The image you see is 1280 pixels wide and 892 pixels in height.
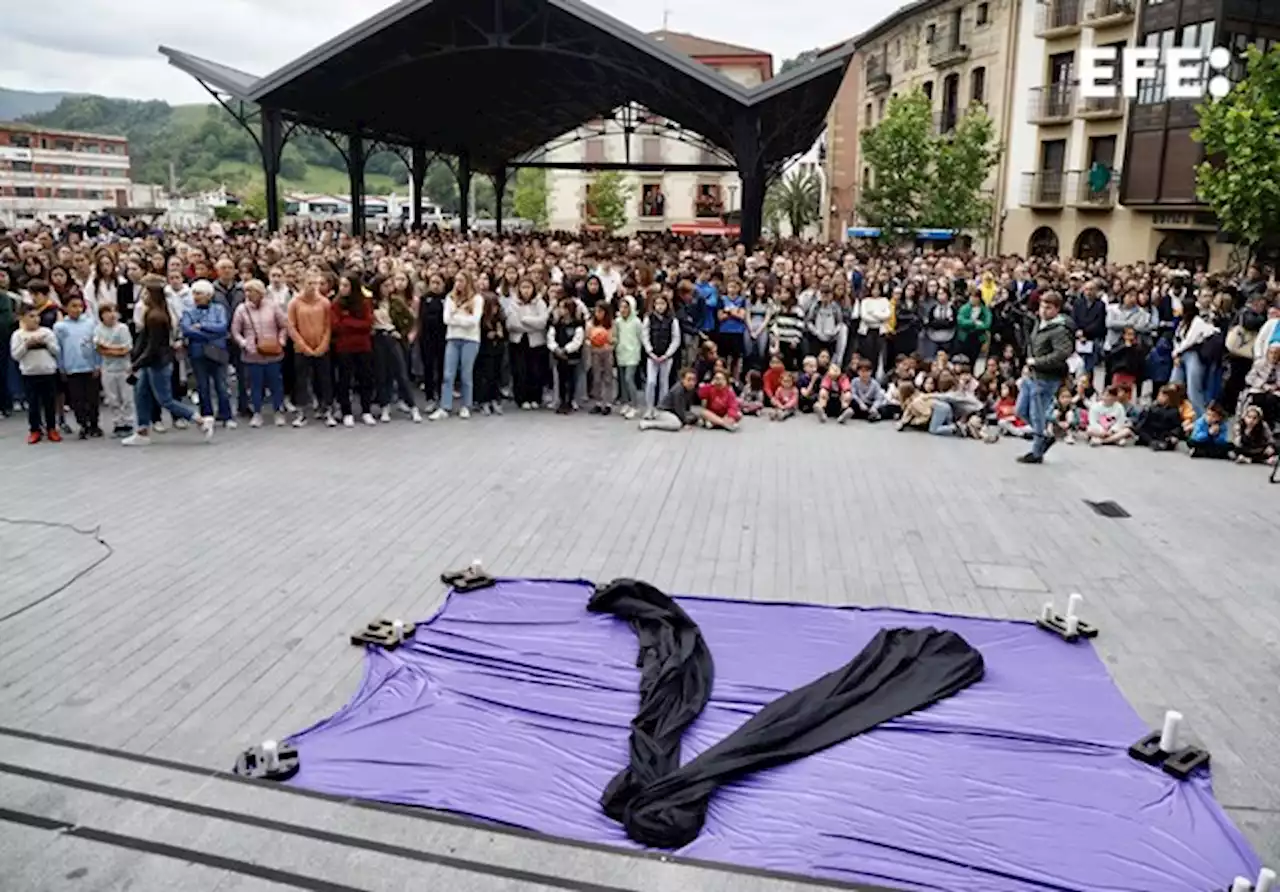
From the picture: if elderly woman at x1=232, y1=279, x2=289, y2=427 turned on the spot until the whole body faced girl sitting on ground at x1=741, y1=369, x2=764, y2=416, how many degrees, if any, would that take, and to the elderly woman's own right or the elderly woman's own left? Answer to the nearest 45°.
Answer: approximately 90° to the elderly woman's own left

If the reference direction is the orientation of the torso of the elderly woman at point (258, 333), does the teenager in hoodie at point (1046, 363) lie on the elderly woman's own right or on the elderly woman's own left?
on the elderly woman's own left

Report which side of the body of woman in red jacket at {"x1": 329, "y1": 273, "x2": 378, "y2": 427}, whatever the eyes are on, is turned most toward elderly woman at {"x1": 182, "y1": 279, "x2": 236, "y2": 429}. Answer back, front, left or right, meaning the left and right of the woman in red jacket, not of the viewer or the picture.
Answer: right

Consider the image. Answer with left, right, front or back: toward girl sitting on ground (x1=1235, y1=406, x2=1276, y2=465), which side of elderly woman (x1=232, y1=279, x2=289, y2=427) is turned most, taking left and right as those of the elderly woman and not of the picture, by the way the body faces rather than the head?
left

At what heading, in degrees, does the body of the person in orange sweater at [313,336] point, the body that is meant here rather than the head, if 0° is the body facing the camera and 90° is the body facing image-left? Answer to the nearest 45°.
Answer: approximately 0°

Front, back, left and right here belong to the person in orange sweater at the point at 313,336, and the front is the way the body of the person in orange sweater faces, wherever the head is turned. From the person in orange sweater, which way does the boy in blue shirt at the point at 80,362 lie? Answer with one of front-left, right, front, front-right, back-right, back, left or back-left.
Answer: right

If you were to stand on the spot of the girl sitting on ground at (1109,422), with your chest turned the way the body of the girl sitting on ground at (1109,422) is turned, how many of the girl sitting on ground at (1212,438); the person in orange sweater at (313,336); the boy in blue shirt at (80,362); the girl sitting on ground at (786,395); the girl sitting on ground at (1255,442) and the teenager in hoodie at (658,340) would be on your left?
2

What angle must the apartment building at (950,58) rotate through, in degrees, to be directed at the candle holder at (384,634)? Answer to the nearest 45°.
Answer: approximately 45° to its left

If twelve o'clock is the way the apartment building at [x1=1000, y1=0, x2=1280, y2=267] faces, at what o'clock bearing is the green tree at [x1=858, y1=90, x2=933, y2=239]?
The green tree is roughly at 2 o'clock from the apartment building.
